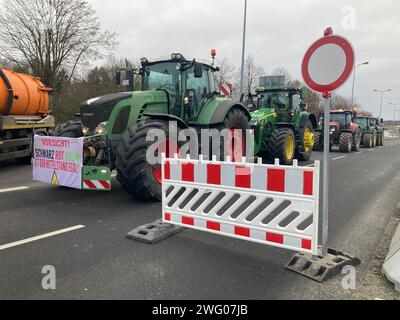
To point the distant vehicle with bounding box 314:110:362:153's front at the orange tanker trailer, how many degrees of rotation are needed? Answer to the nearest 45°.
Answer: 0° — it already faces it

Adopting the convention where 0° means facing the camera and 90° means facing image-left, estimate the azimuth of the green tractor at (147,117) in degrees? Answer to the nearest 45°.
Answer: approximately 45°

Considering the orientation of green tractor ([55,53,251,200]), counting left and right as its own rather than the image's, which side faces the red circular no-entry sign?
left

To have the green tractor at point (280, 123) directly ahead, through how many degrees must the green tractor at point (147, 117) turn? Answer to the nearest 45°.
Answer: approximately 180°

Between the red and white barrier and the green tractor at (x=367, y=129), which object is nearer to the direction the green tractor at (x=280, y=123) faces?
the red and white barrier

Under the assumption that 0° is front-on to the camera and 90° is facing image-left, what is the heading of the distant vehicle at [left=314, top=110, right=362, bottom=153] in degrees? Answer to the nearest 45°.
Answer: approximately 45°
